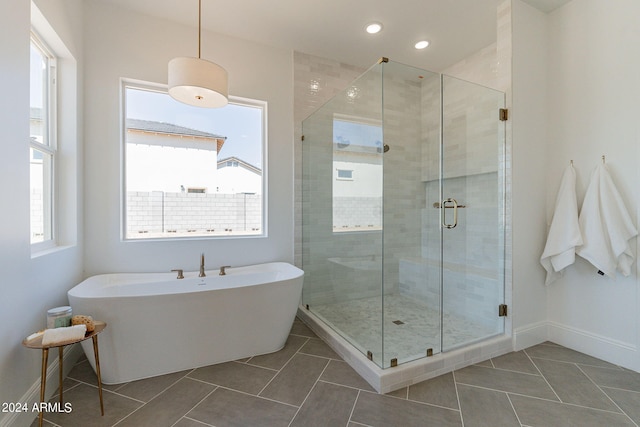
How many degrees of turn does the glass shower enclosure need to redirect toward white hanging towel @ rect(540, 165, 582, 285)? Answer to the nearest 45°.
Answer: approximately 45° to its left

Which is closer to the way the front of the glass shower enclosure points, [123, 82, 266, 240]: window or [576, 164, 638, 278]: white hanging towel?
the white hanging towel

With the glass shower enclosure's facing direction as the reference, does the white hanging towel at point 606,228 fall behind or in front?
in front

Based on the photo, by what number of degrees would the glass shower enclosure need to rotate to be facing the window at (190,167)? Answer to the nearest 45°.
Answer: approximately 135° to its right

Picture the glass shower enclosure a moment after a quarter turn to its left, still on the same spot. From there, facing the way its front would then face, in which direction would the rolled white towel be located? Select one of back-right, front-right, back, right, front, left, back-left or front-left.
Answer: back

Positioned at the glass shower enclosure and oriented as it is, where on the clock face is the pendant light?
The pendant light is roughly at 3 o'clock from the glass shower enclosure.

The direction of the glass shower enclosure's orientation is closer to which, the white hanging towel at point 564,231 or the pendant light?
the white hanging towel

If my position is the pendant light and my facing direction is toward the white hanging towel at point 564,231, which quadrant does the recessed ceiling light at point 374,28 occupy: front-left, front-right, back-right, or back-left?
front-left

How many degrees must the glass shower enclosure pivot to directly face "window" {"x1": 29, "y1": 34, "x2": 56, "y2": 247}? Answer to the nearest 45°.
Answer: approximately 90° to its right

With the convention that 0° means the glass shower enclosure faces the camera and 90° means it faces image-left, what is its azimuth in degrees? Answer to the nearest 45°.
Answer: approximately 315°

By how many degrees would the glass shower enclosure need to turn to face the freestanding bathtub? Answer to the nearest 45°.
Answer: approximately 90° to its right
